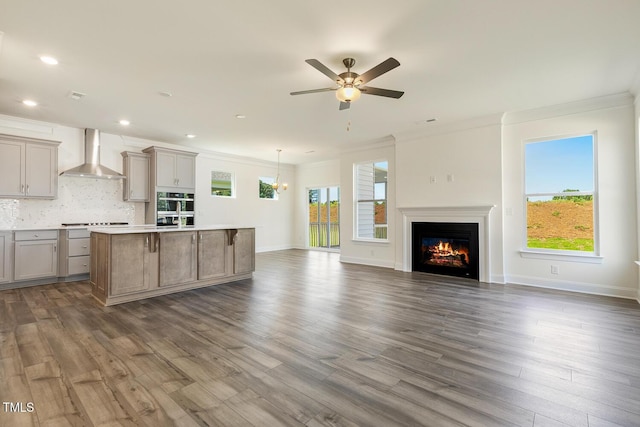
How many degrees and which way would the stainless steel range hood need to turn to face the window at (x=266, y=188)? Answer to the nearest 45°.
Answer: approximately 90° to its left

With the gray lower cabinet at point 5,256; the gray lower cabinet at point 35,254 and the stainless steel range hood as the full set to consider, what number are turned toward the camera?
3

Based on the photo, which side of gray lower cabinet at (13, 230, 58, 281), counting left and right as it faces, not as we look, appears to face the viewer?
front

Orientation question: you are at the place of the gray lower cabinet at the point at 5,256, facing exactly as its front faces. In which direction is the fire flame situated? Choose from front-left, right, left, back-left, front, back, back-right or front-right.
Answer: front-left

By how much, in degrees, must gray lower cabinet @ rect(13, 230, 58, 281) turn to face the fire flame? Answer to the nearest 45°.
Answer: approximately 45° to its left

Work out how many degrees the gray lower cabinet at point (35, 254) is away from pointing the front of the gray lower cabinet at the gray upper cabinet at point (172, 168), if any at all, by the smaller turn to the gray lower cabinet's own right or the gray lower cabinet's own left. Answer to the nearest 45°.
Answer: approximately 90° to the gray lower cabinet's own left

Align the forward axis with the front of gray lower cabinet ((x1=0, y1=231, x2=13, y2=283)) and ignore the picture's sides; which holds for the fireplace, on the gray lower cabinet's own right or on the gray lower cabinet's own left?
on the gray lower cabinet's own left

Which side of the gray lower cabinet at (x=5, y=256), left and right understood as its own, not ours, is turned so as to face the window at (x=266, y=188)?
left

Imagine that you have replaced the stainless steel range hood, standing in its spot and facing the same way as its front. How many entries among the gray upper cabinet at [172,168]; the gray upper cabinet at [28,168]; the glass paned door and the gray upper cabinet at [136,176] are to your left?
3
